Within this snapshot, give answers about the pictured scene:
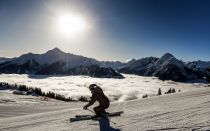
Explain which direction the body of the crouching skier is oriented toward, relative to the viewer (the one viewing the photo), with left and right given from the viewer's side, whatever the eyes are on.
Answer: facing to the left of the viewer

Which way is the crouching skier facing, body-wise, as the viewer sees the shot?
to the viewer's left
